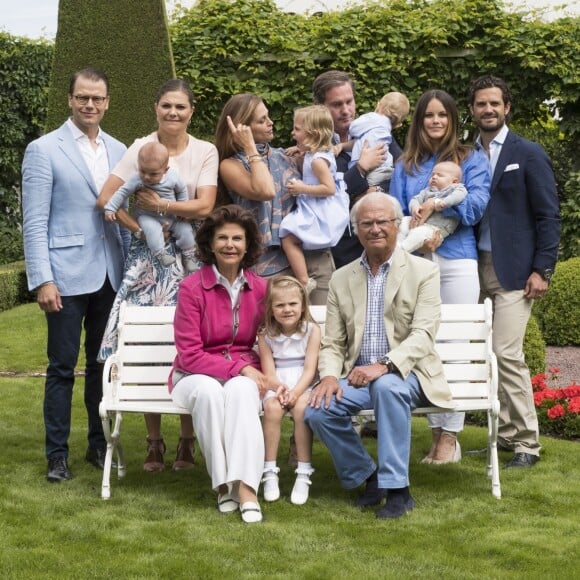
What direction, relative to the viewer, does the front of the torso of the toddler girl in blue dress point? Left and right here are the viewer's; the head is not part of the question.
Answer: facing to the left of the viewer

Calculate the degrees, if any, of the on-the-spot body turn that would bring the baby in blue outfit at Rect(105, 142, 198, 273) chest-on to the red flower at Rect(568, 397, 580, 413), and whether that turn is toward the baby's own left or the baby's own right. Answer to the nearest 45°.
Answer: approximately 90° to the baby's own left

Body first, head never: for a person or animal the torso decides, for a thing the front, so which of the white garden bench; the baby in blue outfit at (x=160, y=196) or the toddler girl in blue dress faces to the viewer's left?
the toddler girl in blue dress

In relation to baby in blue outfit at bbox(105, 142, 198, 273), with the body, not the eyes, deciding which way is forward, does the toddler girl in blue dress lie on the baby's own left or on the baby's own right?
on the baby's own left
